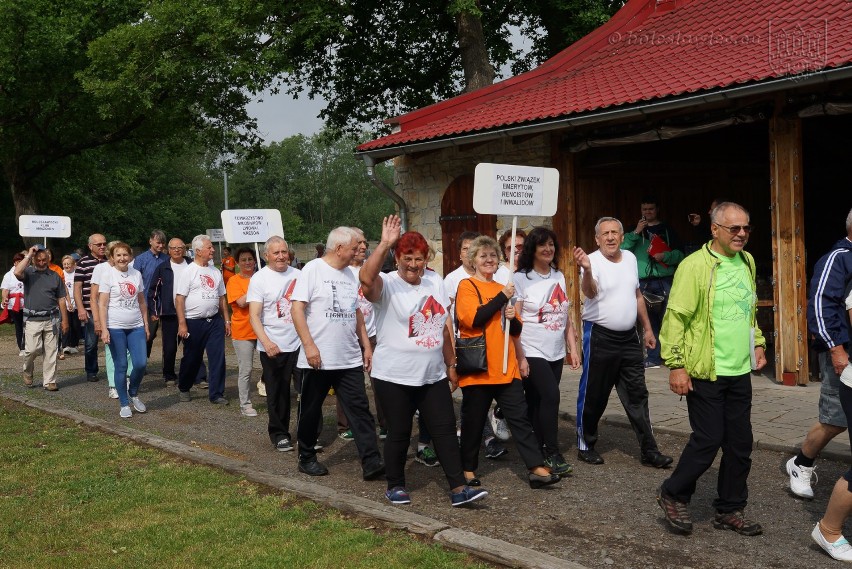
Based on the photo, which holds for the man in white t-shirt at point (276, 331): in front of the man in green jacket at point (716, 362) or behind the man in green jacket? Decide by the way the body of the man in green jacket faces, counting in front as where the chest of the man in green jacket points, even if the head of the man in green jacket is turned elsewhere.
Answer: behind

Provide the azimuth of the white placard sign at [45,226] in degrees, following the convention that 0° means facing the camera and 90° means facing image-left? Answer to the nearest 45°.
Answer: approximately 0°

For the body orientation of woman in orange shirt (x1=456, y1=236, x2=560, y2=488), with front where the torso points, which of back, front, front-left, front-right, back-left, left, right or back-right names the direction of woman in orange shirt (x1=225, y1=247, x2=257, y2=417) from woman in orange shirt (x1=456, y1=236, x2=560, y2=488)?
back

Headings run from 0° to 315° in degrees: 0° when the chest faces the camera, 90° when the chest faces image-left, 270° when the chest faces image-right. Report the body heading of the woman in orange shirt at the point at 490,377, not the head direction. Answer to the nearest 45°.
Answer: approximately 315°

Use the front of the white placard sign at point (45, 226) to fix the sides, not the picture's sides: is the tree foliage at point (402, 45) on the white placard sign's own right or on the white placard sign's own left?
on the white placard sign's own left

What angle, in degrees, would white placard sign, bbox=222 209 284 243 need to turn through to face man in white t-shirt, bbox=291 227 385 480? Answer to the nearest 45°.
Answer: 0° — it already faces them

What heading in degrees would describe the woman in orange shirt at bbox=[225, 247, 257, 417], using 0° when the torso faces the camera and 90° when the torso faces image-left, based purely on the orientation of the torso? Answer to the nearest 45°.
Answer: approximately 315°

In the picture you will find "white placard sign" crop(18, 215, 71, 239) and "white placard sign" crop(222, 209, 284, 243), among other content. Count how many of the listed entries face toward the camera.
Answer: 2

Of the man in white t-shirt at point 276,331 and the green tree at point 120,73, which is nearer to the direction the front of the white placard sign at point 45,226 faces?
the man in white t-shirt

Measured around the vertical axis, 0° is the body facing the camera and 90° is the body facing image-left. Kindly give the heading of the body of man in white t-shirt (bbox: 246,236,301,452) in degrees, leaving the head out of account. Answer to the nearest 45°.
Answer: approximately 315°
